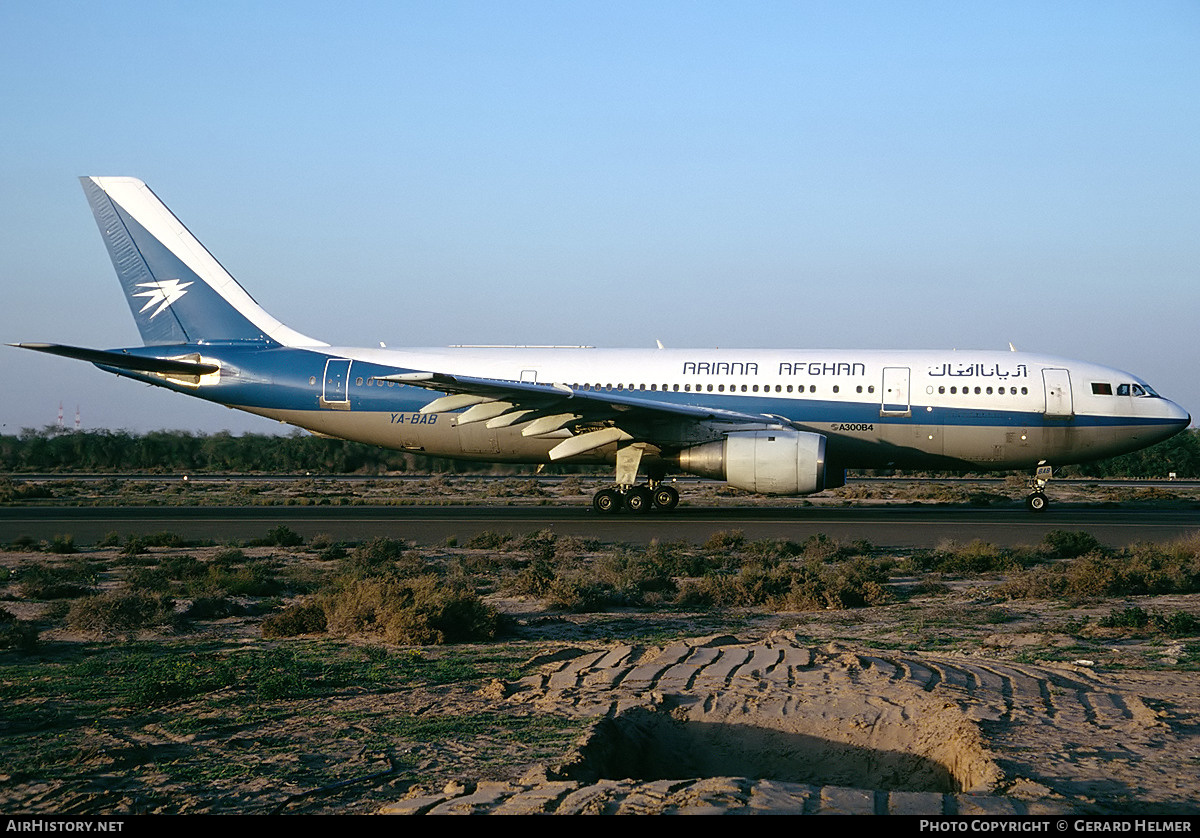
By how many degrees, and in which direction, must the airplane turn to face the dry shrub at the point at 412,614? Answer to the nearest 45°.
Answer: approximately 90° to its right

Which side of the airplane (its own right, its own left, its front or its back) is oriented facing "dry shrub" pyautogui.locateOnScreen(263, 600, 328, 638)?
right

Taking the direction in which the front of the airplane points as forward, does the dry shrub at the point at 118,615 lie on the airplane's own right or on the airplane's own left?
on the airplane's own right

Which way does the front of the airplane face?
to the viewer's right
